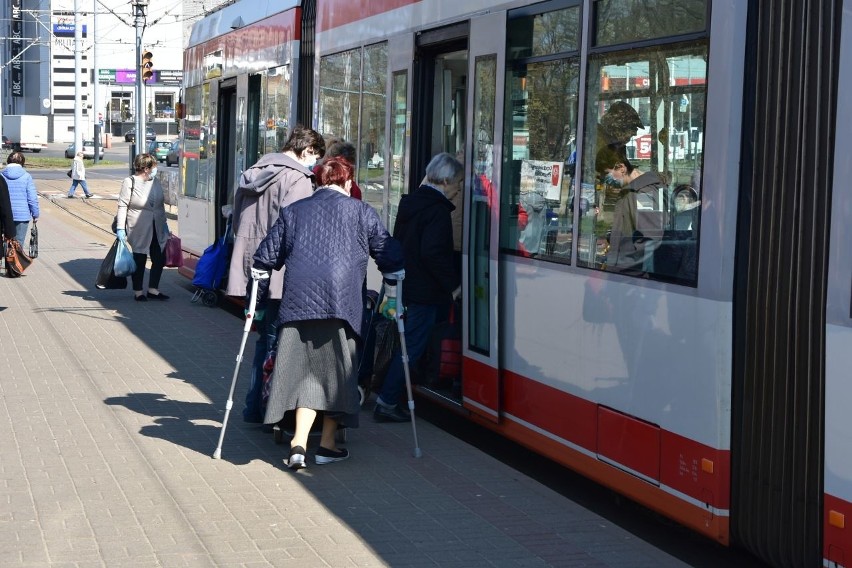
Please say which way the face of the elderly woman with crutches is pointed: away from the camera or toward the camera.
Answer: away from the camera

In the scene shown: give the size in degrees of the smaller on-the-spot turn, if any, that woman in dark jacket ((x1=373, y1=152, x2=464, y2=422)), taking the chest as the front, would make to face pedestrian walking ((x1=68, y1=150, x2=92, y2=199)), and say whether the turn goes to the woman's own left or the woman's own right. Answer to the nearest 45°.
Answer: approximately 45° to the woman's own left

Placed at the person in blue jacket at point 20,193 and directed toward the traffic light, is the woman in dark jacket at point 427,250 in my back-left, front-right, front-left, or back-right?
back-right

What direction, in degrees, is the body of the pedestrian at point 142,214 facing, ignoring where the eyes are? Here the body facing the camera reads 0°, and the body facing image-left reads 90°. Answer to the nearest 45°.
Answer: approximately 315°

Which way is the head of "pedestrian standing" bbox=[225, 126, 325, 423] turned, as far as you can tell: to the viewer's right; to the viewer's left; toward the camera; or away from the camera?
to the viewer's right

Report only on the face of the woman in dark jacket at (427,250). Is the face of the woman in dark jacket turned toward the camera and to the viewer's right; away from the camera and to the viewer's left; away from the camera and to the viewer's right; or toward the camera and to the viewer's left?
away from the camera and to the viewer's right

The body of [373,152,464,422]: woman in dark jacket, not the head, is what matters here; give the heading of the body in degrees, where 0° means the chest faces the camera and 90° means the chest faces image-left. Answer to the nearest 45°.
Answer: approximately 225°

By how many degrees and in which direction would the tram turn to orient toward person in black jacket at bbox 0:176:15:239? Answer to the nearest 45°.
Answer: approximately 180°

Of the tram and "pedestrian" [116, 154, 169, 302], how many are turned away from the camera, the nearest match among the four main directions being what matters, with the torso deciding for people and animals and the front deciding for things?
0

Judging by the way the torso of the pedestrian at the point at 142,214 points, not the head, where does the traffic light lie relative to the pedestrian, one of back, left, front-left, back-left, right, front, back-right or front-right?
back-left
